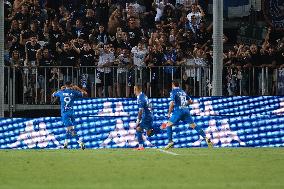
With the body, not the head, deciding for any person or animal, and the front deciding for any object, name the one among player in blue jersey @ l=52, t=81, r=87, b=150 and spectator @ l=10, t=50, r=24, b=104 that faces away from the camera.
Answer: the player in blue jersey

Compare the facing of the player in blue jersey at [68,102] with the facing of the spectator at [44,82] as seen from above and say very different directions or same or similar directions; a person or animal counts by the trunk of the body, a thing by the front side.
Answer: very different directions

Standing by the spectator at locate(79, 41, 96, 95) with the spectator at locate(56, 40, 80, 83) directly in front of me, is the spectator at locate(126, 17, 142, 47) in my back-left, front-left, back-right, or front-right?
back-right

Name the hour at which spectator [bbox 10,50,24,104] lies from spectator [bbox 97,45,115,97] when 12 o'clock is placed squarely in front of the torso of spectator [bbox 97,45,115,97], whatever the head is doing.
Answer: spectator [bbox 10,50,24,104] is roughly at 3 o'clock from spectator [bbox 97,45,115,97].

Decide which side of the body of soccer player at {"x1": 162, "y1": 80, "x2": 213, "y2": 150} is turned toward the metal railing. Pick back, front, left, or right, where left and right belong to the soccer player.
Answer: front

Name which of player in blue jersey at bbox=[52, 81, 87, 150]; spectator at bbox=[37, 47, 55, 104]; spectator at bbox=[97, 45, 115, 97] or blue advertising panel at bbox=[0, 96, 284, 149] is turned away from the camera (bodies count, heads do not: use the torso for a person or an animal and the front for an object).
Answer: the player in blue jersey

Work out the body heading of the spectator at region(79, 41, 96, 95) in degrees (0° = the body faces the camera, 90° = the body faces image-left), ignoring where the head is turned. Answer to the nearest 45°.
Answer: approximately 0°

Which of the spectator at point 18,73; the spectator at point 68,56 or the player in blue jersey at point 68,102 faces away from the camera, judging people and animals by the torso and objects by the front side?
the player in blue jersey
